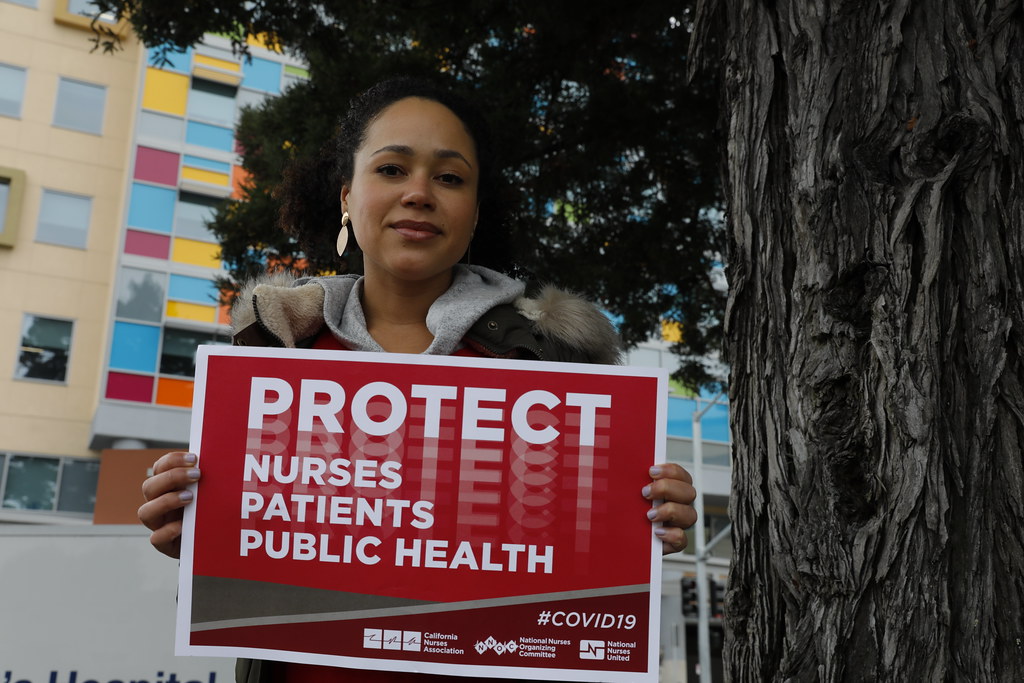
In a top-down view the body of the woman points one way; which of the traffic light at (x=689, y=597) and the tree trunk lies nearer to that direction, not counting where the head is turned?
the tree trunk

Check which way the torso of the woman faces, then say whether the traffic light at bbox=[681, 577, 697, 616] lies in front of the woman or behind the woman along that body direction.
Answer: behind

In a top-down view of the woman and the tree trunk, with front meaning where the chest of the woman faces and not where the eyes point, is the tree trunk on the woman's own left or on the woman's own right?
on the woman's own left

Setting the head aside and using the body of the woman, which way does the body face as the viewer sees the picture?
toward the camera
